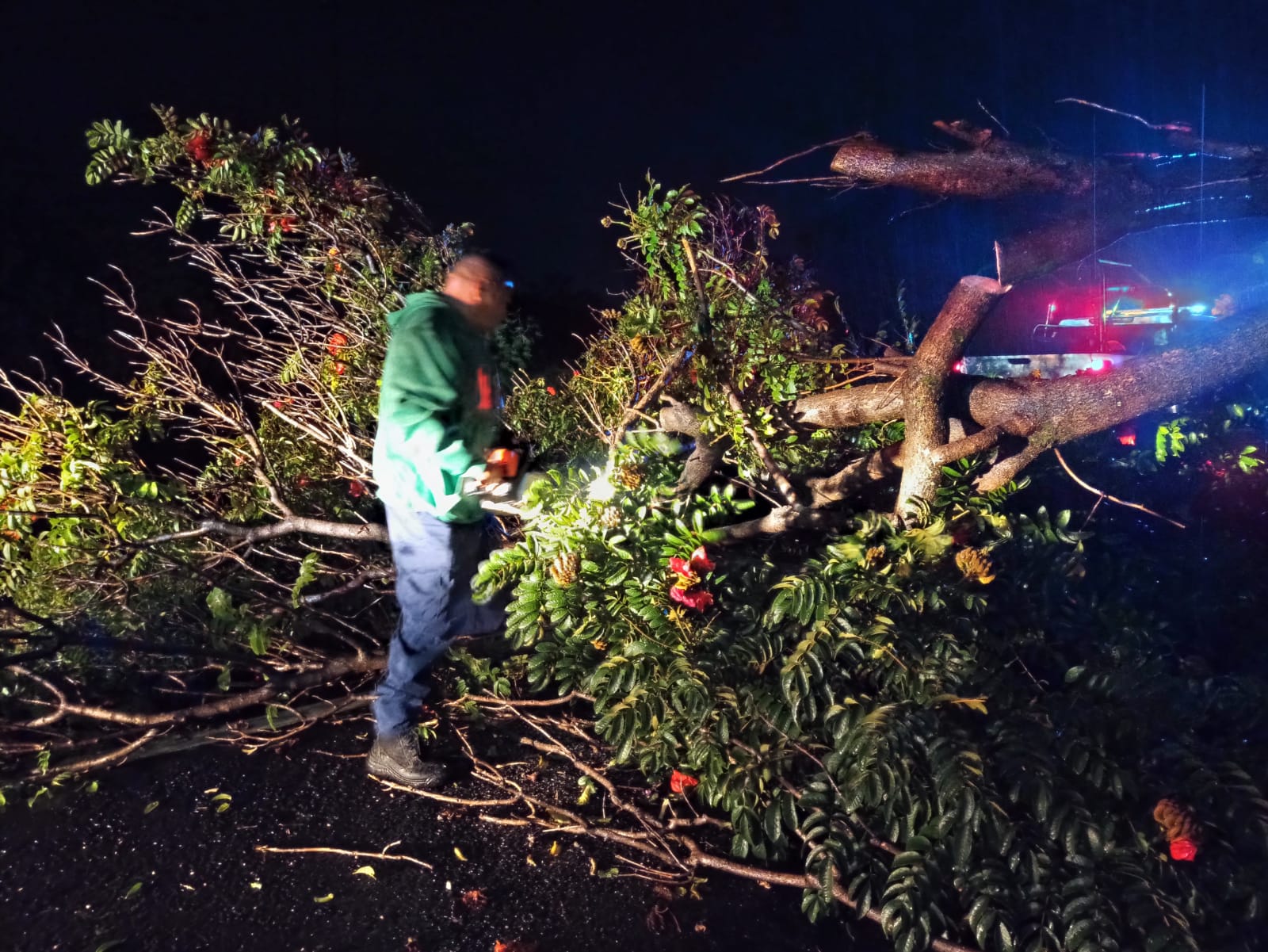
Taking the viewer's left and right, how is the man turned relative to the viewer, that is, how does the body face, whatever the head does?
facing to the right of the viewer
